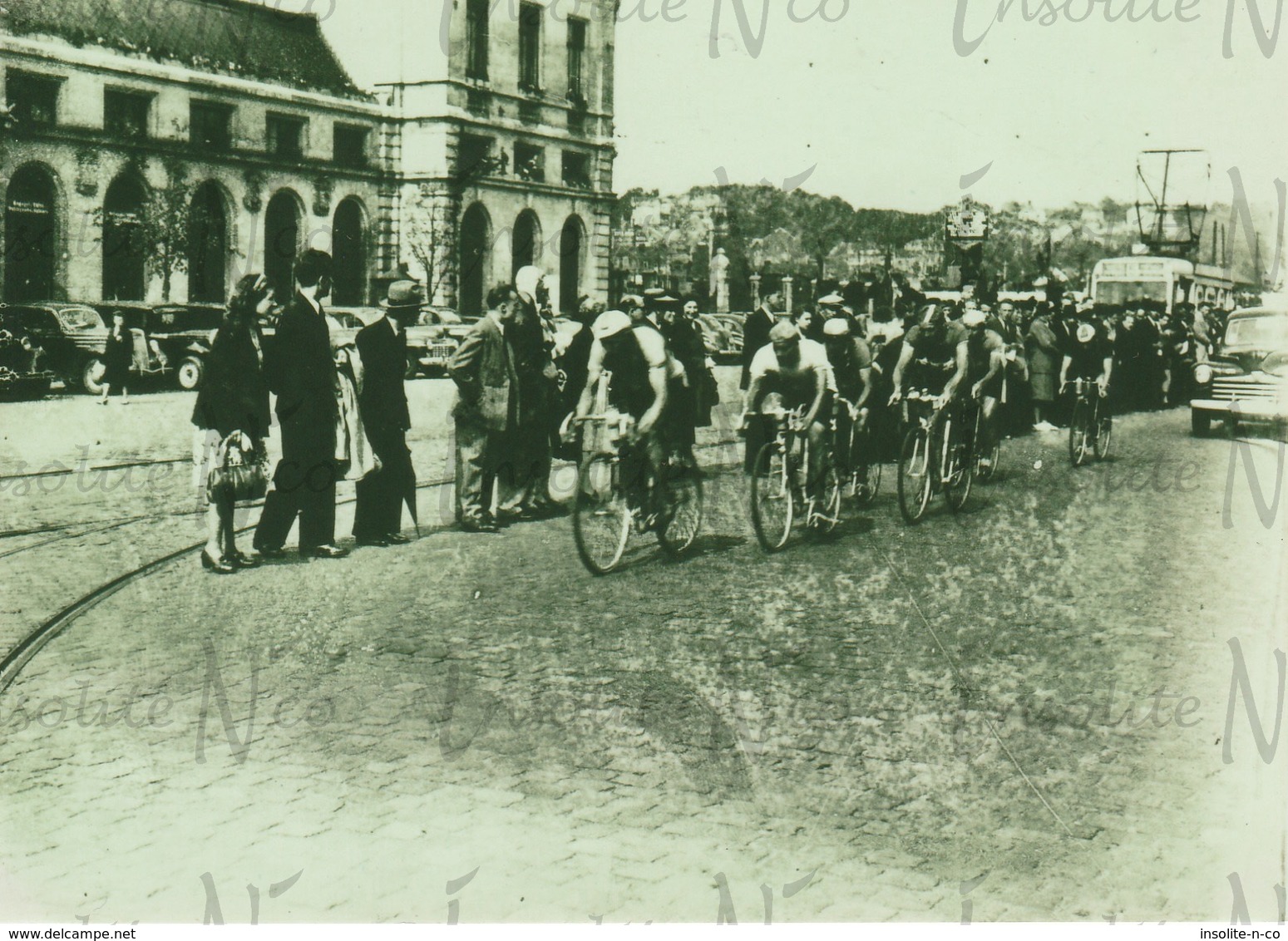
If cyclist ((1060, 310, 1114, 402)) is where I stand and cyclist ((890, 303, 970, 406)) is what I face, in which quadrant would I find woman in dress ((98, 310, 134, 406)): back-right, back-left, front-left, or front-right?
front-right

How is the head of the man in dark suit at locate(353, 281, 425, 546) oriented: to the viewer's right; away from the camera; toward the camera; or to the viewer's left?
to the viewer's right

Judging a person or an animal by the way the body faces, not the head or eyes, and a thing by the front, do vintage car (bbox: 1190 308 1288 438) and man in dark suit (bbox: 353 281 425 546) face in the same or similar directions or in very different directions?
very different directions

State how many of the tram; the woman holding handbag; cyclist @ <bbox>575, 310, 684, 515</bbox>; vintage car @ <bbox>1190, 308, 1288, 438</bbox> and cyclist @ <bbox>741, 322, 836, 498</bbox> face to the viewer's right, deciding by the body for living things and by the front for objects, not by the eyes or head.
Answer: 1

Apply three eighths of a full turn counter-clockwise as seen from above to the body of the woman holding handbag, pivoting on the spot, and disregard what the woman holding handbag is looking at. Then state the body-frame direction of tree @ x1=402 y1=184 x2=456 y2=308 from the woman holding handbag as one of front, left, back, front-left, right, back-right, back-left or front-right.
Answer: right

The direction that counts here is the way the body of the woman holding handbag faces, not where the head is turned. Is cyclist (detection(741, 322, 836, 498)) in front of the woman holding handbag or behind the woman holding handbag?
in front

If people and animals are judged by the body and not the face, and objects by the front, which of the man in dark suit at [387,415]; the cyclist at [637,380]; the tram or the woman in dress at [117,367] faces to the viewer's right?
the man in dark suit

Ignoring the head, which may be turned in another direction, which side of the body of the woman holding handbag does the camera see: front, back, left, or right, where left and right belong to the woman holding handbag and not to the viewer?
right

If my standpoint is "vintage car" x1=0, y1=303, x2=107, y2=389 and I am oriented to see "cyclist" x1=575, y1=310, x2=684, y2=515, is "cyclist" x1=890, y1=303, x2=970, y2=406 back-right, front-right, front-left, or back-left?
front-left

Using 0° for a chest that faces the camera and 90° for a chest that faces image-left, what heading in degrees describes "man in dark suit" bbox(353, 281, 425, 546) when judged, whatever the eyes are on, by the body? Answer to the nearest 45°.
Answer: approximately 270°

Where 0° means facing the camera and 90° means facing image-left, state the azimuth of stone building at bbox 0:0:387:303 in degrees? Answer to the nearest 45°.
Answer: approximately 315°

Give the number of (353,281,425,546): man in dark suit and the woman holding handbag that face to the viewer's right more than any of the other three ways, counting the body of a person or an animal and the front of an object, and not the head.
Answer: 2

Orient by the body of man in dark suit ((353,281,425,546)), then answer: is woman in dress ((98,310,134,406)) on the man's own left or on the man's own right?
on the man's own left

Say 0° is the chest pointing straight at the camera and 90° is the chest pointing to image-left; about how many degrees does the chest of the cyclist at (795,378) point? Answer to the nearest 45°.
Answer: approximately 45°
